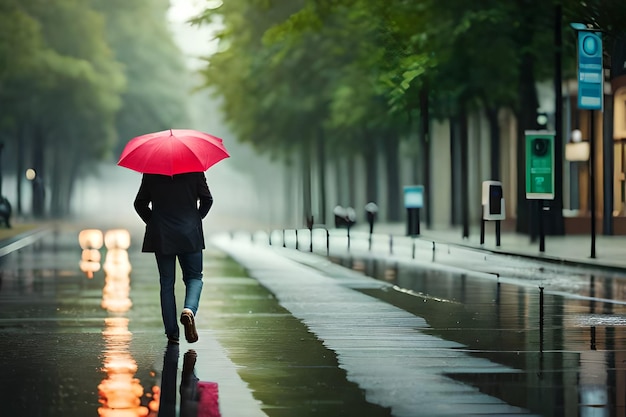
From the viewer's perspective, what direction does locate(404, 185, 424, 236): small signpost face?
toward the camera

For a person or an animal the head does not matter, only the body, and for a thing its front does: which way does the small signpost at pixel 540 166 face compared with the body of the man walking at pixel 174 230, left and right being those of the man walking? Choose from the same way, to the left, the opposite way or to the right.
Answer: the opposite way

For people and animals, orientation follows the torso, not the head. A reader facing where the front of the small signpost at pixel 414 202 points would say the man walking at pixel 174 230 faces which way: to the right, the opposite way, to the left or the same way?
the opposite way

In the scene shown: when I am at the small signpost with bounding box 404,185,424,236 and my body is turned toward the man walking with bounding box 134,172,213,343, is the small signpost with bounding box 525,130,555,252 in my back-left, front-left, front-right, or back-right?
front-left

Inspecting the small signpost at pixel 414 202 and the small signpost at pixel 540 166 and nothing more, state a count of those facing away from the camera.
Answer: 0

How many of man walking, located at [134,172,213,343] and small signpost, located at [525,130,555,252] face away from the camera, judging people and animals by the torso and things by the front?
1

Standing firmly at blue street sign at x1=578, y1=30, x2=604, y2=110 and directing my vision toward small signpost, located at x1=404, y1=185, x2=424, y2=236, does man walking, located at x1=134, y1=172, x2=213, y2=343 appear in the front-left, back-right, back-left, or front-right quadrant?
back-left

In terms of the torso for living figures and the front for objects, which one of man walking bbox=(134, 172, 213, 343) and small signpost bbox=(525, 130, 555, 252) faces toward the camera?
the small signpost

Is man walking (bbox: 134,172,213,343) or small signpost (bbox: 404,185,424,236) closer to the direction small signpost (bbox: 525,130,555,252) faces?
the man walking

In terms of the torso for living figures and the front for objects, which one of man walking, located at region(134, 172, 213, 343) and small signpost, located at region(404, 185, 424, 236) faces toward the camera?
the small signpost

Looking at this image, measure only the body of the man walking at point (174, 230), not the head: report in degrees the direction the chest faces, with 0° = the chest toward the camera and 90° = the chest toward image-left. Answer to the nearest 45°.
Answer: approximately 180°

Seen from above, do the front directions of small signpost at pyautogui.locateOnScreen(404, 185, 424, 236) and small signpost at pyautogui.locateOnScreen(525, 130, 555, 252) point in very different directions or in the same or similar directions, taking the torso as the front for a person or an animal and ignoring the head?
same or similar directions

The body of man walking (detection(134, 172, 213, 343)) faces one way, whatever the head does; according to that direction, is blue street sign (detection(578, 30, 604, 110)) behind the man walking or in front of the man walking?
in front

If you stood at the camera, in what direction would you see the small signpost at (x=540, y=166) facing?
facing the viewer

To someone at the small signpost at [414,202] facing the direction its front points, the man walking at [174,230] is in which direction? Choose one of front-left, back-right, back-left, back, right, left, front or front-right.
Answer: front

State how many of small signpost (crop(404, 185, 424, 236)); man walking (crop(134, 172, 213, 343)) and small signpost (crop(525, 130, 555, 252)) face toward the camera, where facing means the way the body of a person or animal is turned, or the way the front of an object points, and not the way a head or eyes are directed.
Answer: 2

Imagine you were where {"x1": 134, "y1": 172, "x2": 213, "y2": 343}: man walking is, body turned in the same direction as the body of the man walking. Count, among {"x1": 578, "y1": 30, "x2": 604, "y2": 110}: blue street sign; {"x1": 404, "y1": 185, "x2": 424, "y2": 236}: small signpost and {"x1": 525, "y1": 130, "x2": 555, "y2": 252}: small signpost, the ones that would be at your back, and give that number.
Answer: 0
